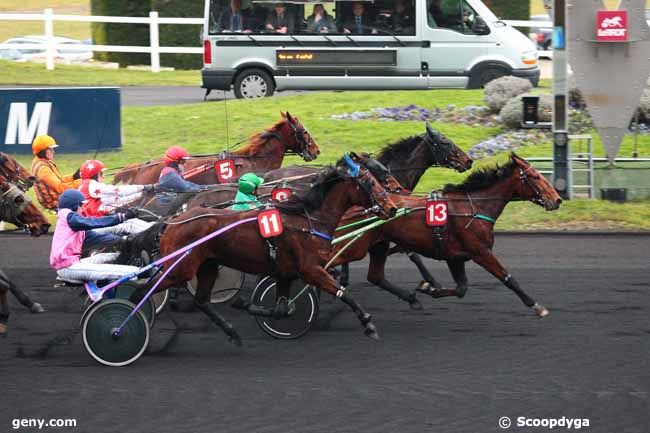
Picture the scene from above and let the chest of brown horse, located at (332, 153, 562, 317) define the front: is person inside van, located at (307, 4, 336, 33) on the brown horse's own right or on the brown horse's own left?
on the brown horse's own left

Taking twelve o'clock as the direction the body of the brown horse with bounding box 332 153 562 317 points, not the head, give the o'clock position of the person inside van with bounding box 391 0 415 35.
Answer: The person inside van is roughly at 9 o'clock from the brown horse.

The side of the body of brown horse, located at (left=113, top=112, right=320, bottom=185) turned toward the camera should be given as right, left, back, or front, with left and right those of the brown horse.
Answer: right

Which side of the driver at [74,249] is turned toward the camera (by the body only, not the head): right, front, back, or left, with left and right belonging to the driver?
right

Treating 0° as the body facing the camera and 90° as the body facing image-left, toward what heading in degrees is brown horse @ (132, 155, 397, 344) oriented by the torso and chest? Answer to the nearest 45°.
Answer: approximately 270°

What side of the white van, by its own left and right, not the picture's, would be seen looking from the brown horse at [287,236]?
right

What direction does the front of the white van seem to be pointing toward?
to the viewer's right

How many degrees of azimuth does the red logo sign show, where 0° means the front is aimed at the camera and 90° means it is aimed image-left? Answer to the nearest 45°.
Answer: approximately 0°

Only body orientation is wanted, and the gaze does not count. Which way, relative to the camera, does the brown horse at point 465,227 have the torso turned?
to the viewer's right

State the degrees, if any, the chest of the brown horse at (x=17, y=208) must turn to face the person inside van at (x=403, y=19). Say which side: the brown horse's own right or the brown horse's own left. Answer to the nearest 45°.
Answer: approximately 45° to the brown horse's own left
